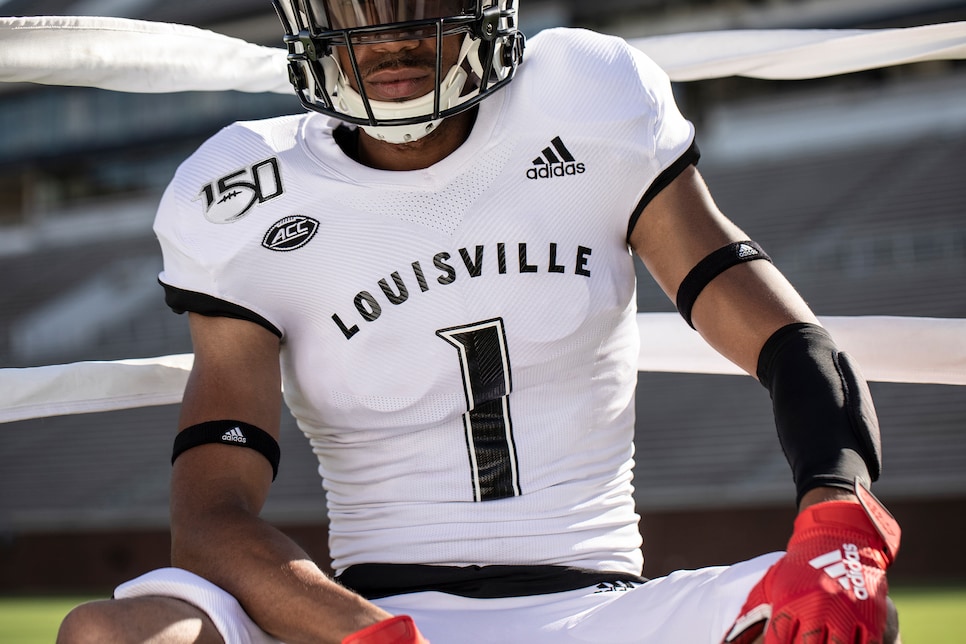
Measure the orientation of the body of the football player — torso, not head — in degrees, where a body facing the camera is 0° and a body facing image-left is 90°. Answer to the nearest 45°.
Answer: approximately 0°

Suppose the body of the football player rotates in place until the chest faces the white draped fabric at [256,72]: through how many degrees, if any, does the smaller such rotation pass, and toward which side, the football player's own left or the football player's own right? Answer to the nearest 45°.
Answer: approximately 135° to the football player's own right
